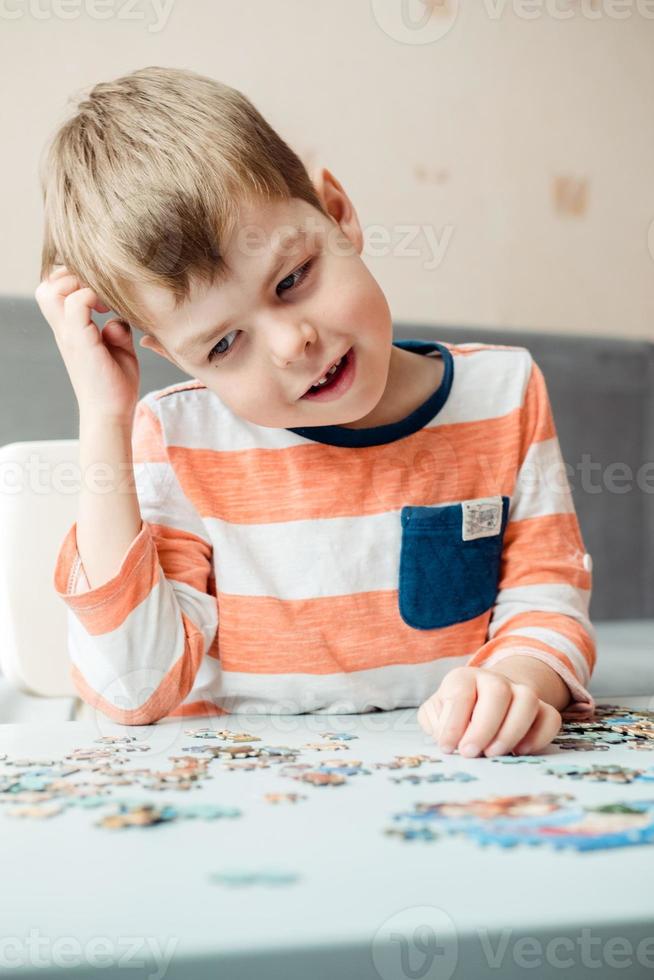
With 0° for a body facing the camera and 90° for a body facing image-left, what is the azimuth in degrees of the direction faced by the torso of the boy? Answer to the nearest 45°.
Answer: approximately 0°

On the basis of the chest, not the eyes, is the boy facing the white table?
yes
